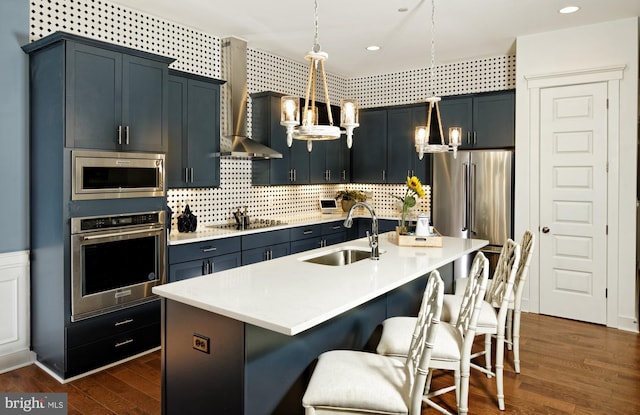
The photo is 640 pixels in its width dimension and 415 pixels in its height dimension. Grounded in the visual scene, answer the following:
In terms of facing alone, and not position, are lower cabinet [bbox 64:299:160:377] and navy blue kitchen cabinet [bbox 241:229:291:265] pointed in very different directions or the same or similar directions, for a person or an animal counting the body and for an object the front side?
same or similar directions

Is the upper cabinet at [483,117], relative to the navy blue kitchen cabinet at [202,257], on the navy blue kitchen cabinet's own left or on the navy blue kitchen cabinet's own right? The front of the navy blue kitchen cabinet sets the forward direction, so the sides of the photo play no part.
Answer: on the navy blue kitchen cabinet's own left

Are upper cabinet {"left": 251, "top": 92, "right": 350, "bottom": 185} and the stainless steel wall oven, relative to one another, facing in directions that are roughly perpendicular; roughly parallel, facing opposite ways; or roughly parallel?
roughly parallel

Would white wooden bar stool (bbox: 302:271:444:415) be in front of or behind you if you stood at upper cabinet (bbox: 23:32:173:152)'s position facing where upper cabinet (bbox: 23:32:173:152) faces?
in front

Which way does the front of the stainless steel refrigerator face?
toward the camera

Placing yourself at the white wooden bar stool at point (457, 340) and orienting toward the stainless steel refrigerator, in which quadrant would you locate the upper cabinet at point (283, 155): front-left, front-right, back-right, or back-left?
front-left

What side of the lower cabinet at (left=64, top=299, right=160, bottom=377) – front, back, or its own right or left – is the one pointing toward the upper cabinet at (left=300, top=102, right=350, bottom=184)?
left

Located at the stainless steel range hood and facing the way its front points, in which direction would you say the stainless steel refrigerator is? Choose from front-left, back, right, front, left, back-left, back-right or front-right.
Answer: front-left

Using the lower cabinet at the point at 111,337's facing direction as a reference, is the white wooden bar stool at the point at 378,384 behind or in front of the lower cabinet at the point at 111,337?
in front

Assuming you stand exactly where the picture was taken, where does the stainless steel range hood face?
facing the viewer and to the right of the viewer

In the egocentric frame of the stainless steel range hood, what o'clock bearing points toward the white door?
The white door is roughly at 11 o'clock from the stainless steel range hood.

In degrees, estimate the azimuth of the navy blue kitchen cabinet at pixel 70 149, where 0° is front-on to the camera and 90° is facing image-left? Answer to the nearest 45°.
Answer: approximately 315°

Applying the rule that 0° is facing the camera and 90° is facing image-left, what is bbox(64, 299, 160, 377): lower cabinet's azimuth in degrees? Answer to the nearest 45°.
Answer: approximately 315°
